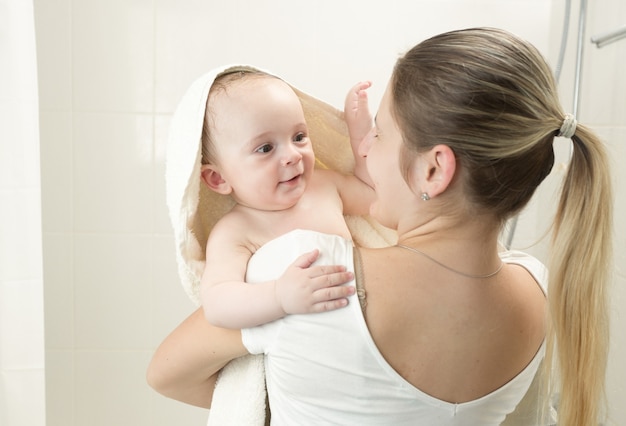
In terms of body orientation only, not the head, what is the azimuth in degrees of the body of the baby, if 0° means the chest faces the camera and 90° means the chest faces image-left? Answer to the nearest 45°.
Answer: approximately 315°

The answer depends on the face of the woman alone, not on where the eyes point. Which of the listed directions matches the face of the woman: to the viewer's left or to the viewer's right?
to the viewer's left

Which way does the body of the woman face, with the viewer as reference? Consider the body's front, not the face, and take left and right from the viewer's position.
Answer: facing away from the viewer and to the left of the viewer
